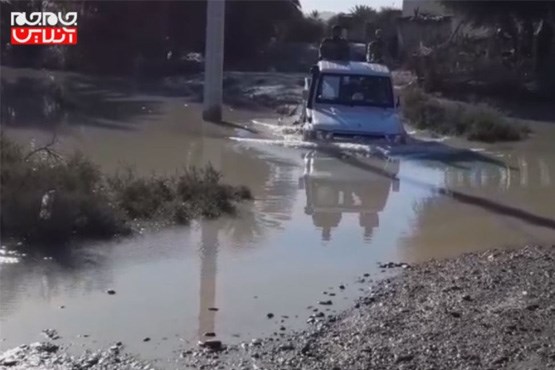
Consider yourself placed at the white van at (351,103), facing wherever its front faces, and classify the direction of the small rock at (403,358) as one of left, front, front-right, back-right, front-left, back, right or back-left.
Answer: front

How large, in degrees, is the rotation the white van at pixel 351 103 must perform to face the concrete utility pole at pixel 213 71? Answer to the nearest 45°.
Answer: approximately 135° to its right

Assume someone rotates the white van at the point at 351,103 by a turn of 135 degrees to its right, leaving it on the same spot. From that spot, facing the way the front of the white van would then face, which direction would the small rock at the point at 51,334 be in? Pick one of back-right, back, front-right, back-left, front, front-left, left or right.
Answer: back-left

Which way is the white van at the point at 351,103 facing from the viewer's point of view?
toward the camera

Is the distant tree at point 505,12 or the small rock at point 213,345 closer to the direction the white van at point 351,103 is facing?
the small rock

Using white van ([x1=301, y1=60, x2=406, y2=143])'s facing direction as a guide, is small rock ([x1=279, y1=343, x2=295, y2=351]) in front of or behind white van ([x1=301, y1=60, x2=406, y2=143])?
in front

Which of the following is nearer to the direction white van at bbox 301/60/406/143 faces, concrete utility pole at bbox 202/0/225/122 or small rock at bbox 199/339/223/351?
the small rock

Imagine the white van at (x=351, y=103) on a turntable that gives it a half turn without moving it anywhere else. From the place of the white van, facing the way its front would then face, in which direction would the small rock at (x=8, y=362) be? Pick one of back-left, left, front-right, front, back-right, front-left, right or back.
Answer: back

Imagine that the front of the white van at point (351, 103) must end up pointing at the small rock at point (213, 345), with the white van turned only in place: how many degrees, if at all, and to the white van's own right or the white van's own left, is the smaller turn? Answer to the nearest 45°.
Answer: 0° — it already faces it

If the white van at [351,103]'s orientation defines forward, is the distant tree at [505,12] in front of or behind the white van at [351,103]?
behind

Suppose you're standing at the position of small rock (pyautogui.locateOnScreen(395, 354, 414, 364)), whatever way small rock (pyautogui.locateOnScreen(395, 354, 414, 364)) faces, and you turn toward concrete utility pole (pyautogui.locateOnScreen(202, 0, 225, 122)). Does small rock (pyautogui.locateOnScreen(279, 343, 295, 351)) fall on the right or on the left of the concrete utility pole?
left
